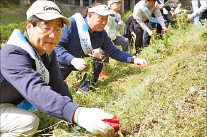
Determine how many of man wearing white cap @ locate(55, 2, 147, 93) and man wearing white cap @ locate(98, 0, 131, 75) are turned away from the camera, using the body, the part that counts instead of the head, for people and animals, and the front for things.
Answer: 0

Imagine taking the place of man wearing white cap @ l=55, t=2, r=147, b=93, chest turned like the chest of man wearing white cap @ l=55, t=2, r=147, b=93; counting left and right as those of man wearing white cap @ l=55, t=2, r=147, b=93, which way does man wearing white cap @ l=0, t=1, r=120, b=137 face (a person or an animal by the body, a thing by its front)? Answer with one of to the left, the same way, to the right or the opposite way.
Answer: the same way

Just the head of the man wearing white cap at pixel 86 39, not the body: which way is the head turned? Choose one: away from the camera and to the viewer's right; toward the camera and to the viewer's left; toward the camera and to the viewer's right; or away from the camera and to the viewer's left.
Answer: toward the camera and to the viewer's right

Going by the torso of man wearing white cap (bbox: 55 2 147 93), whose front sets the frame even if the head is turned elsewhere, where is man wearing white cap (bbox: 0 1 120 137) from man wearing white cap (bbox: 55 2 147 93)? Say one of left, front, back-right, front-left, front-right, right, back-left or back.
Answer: front-right

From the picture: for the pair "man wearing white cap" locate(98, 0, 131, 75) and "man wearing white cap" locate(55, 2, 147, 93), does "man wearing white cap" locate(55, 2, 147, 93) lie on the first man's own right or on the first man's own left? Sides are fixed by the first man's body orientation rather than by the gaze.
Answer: on the first man's own right

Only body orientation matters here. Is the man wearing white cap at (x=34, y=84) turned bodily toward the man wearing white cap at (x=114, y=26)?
no

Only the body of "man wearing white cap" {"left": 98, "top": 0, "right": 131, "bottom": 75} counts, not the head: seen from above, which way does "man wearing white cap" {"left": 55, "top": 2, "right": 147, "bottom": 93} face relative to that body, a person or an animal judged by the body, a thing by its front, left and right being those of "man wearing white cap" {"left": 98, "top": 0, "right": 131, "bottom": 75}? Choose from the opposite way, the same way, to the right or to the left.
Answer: the same way

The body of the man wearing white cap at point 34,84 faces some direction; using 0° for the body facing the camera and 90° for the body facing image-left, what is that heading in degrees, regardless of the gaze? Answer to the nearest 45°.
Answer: approximately 315°

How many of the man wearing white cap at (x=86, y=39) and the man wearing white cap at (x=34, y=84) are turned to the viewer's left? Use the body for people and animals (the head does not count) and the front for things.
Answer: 0

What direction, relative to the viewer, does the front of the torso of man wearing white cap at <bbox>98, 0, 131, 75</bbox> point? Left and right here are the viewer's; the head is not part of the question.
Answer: facing the viewer and to the right of the viewer

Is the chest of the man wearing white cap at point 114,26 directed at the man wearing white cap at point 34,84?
no

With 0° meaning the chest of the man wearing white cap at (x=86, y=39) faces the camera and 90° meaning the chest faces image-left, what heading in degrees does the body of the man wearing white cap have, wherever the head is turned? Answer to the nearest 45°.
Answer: approximately 315°

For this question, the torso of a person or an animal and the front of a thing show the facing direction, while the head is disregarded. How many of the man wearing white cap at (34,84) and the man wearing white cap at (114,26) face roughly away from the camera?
0

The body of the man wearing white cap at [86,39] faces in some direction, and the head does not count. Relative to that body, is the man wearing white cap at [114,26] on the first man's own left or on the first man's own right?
on the first man's own left
